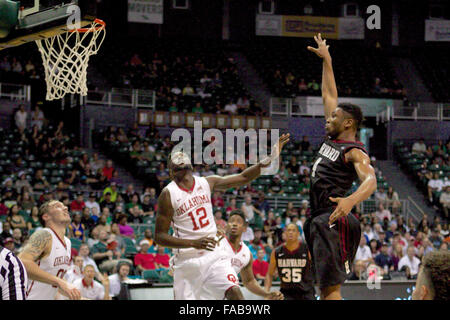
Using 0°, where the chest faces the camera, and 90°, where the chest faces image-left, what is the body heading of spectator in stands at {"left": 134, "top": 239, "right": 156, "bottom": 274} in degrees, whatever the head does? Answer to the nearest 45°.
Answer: approximately 0°

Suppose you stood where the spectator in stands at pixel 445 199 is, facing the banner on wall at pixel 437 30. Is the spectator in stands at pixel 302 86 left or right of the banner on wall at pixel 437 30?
left

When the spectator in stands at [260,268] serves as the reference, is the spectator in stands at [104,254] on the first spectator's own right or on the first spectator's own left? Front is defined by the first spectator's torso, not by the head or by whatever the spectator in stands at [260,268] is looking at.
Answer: on the first spectator's own right

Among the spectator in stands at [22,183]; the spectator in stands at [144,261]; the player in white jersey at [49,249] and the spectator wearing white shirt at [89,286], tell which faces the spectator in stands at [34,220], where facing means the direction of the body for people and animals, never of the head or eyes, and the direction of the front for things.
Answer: the spectator in stands at [22,183]

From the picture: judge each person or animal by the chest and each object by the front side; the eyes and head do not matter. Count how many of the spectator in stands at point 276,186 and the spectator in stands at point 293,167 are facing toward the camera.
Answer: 2

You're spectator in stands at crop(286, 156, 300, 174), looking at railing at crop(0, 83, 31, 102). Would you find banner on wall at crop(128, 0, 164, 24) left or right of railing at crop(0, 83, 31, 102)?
right

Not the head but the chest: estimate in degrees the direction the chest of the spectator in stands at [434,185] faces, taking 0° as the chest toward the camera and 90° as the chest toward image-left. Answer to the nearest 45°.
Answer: approximately 45°
